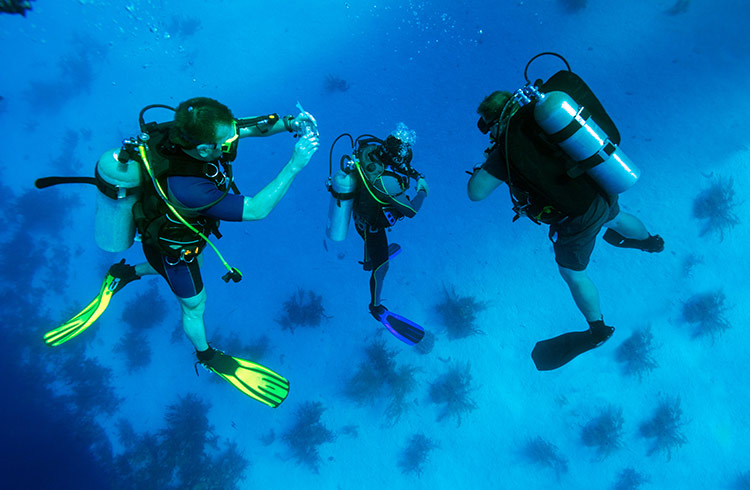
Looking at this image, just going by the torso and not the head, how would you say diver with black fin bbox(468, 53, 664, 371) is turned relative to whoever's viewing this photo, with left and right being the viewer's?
facing away from the viewer and to the left of the viewer

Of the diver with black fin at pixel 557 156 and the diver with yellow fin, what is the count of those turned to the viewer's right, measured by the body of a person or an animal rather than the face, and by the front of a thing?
1

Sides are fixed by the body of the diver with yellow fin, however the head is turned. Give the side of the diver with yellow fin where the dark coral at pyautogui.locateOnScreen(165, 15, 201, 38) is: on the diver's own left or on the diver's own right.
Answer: on the diver's own left

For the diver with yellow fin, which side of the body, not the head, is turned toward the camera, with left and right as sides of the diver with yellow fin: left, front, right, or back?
right
